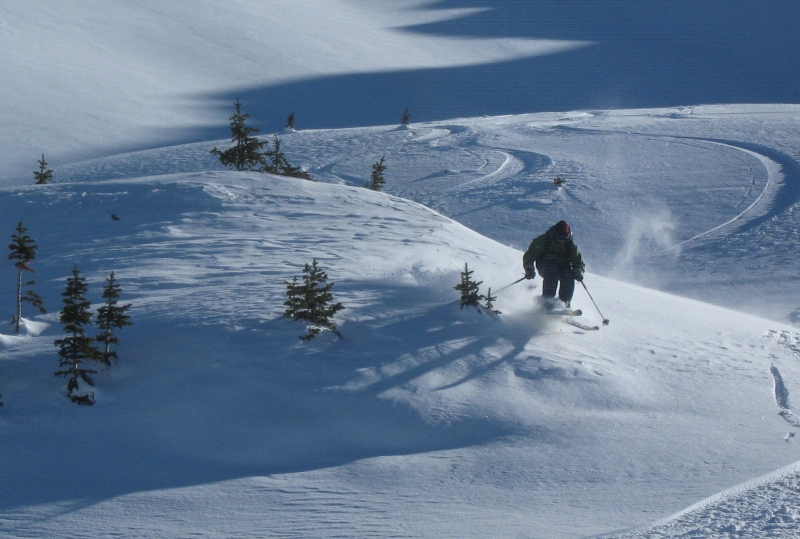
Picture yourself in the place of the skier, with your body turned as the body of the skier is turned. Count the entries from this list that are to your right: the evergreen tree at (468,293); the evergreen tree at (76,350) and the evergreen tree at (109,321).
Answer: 3

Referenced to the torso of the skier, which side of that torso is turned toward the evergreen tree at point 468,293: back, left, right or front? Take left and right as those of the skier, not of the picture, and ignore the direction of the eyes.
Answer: right

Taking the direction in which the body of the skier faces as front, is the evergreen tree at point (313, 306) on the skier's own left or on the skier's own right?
on the skier's own right

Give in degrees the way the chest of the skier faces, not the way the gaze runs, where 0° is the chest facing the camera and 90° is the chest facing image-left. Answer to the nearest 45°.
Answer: approximately 315°

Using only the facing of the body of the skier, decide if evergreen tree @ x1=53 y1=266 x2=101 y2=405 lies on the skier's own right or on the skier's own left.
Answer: on the skier's own right

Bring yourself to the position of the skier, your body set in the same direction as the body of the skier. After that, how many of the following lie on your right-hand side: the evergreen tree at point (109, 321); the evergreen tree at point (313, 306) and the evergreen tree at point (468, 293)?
3
